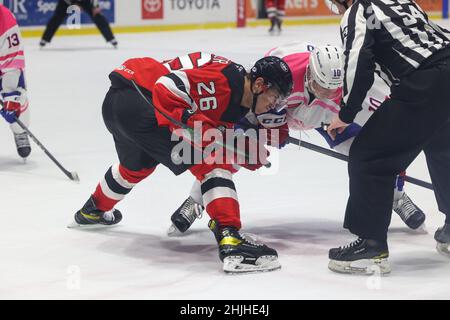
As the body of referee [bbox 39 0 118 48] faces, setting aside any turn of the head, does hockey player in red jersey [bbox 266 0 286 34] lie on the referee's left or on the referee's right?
on the referee's left

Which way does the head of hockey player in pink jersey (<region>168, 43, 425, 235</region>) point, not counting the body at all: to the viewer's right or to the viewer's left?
to the viewer's left
